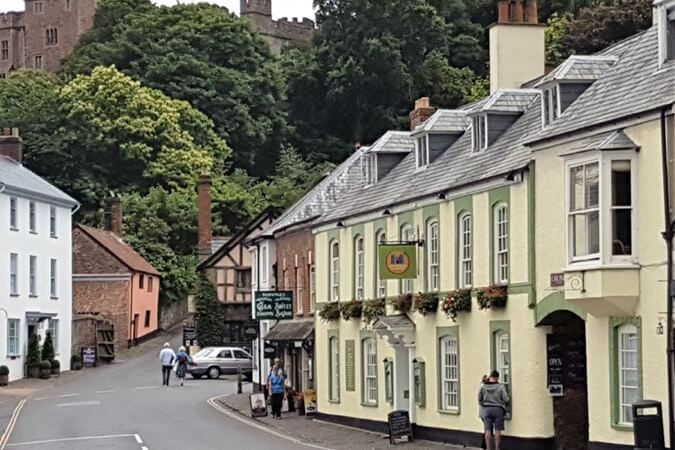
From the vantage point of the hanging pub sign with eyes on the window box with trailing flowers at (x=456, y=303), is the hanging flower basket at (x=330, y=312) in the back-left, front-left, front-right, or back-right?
back-left

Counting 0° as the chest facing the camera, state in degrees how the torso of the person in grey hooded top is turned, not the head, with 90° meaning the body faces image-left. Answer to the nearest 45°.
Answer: approximately 180°

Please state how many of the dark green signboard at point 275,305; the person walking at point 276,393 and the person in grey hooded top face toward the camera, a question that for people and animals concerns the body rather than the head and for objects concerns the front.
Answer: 2

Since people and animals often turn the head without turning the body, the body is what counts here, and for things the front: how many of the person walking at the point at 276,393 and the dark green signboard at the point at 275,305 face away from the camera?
0

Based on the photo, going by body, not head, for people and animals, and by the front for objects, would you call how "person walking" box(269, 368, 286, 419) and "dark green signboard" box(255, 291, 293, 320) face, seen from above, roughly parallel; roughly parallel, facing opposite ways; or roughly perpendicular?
roughly parallel

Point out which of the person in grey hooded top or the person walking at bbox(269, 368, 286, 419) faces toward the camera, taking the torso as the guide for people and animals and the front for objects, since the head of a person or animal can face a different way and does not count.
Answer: the person walking

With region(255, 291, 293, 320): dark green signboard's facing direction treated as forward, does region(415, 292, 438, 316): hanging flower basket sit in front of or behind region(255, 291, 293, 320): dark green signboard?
in front

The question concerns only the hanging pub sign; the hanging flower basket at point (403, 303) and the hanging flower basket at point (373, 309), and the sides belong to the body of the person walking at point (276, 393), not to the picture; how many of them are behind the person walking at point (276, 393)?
0

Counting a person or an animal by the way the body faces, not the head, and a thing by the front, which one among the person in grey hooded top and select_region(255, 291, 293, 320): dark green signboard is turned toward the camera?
the dark green signboard

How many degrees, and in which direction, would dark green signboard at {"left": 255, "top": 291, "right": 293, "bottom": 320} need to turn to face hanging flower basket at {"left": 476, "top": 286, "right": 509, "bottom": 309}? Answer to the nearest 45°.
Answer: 0° — it already faces it

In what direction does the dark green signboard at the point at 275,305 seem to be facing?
toward the camera

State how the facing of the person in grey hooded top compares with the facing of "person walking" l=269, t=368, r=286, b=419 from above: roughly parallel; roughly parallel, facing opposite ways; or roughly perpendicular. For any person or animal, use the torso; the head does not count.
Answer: roughly parallel, facing opposite ways

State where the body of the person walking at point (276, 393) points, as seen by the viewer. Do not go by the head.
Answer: toward the camera

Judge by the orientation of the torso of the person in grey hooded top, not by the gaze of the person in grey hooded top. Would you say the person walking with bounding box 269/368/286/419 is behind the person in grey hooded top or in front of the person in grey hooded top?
in front
